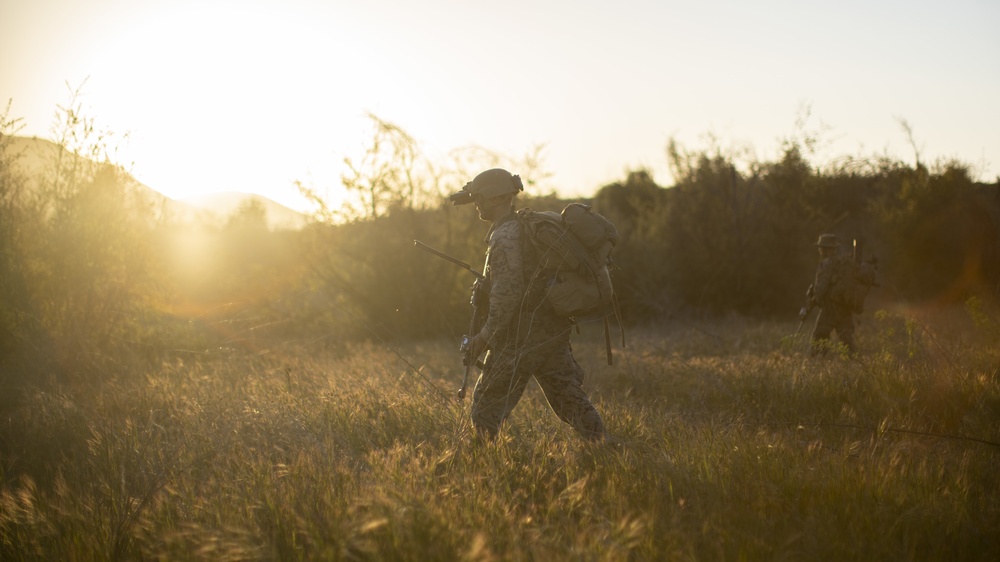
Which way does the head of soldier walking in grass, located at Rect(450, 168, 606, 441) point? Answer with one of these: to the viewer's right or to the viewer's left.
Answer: to the viewer's left

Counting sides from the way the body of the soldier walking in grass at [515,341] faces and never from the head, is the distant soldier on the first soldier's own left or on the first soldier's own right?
on the first soldier's own right

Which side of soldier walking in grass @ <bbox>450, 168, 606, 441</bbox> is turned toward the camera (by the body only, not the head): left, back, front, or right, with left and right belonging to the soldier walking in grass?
left
